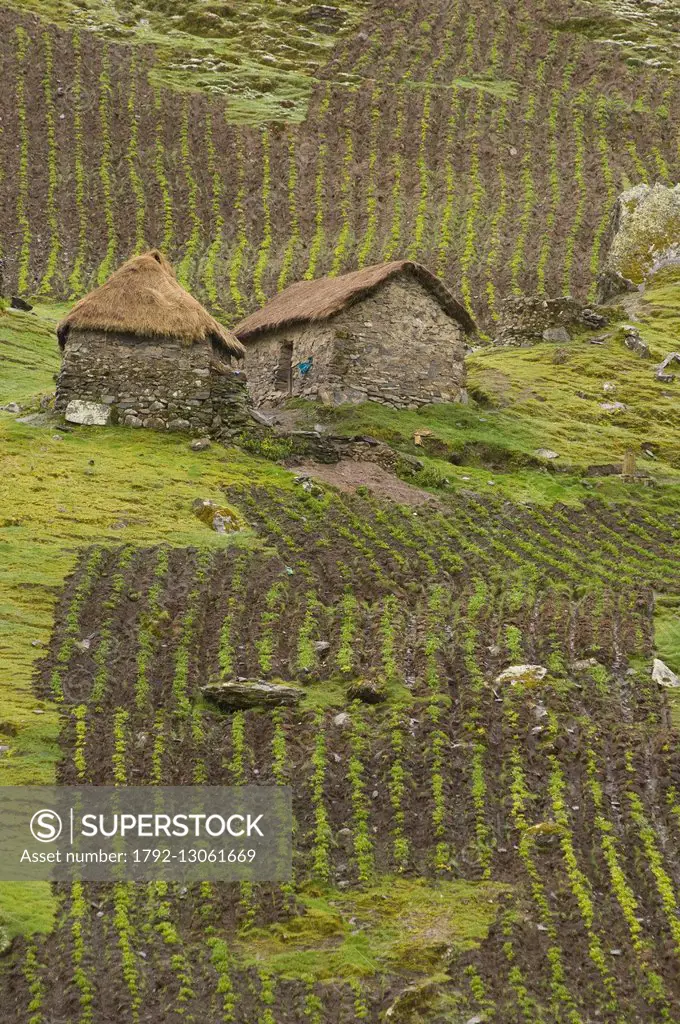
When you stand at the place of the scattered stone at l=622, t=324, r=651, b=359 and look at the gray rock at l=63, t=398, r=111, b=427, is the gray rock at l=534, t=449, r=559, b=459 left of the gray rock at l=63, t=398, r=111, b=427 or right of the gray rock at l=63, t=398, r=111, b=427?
left

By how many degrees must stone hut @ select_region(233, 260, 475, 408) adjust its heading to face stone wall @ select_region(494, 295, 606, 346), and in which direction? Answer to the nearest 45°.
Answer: approximately 180°

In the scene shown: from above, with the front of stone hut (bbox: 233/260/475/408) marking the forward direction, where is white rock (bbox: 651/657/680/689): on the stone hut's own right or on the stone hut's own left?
on the stone hut's own left

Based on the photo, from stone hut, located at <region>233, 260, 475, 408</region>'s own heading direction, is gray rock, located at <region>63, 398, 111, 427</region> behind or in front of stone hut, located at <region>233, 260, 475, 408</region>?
in front

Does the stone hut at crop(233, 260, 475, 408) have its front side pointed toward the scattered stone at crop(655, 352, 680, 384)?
no

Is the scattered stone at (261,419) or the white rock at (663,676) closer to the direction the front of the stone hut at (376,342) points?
the scattered stone

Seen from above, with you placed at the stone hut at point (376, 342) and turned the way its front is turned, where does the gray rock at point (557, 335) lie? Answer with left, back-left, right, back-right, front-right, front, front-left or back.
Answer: back

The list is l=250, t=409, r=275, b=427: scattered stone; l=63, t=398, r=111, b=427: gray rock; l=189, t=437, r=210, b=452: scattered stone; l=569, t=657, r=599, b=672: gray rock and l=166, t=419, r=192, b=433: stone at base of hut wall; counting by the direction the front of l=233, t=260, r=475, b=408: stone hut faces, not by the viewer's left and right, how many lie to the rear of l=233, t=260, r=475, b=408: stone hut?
0

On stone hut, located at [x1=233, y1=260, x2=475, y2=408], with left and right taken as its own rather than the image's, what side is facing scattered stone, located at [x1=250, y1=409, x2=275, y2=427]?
front

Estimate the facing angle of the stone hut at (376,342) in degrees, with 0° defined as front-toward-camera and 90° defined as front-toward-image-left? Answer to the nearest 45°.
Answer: approximately 45°

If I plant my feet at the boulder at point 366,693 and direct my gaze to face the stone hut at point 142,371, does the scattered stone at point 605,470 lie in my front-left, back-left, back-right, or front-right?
front-right

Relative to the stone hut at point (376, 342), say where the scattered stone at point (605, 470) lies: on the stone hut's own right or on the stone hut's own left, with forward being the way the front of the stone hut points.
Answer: on the stone hut's own left

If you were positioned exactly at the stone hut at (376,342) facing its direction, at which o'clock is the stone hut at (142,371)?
the stone hut at (142,371) is roughly at 12 o'clock from the stone hut at (376,342).

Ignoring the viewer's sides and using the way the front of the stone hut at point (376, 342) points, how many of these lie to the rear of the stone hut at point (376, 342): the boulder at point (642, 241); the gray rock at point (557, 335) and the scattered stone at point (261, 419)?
2

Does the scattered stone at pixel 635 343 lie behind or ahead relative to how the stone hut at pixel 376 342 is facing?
behind

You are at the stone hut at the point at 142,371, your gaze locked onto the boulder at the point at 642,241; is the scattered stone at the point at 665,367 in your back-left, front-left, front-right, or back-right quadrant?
front-right

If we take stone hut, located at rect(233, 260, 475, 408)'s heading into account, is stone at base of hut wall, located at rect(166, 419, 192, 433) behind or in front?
in front
